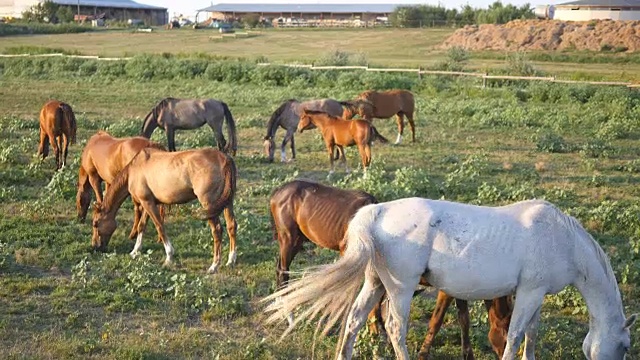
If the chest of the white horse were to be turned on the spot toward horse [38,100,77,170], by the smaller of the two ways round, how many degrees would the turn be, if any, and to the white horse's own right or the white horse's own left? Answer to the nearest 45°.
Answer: approximately 135° to the white horse's own left

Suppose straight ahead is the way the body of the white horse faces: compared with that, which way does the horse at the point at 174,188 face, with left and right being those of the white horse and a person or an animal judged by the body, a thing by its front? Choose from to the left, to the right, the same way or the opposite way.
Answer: the opposite way

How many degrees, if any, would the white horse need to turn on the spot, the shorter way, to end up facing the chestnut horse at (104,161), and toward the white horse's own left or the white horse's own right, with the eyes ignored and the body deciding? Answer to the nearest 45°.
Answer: approximately 135° to the white horse's own left

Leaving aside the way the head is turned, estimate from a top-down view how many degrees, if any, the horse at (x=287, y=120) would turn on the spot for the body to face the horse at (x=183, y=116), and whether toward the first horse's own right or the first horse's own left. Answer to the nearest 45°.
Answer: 0° — it already faces it

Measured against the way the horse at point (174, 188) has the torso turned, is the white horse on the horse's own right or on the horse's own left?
on the horse's own left

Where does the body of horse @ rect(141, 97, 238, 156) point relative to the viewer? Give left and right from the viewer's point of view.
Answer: facing to the left of the viewer

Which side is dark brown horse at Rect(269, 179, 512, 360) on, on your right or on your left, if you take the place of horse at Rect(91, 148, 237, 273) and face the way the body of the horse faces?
on your left

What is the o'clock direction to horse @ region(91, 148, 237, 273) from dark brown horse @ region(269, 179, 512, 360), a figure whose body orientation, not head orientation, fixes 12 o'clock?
The horse is roughly at 6 o'clock from the dark brown horse.

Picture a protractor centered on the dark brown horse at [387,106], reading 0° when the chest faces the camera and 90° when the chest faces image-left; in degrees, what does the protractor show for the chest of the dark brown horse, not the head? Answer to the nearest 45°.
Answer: approximately 90°

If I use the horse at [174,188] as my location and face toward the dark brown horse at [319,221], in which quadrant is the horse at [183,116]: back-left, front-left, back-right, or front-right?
back-left

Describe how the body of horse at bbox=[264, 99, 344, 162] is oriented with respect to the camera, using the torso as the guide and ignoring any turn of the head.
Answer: to the viewer's left

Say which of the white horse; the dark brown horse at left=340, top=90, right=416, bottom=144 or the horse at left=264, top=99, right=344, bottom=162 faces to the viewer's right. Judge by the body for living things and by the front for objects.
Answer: the white horse

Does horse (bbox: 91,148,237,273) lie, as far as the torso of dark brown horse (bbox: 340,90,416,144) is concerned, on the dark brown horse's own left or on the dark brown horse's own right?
on the dark brown horse's own left

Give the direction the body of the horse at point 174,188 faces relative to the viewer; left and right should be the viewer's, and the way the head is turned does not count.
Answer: facing to the left of the viewer

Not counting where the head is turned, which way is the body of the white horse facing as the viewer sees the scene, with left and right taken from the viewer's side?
facing to the right of the viewer
